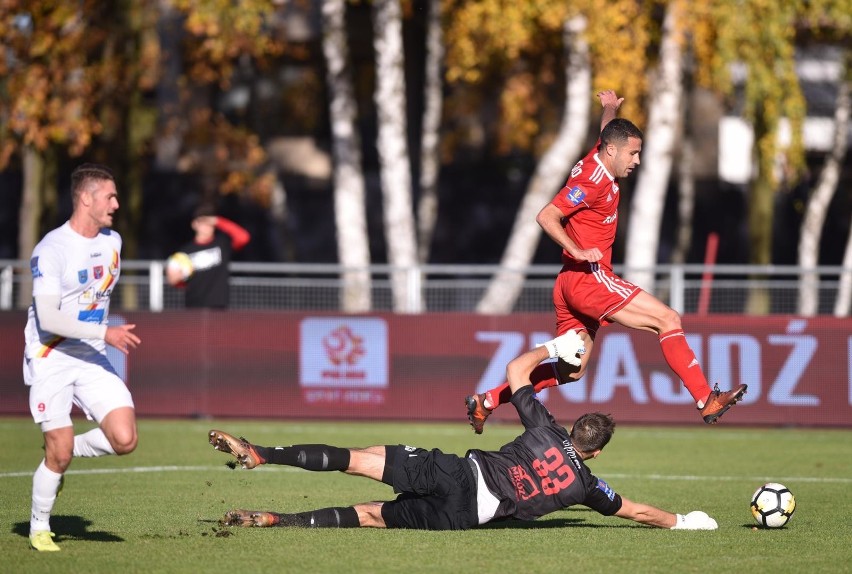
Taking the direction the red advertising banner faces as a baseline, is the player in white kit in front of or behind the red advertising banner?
in front

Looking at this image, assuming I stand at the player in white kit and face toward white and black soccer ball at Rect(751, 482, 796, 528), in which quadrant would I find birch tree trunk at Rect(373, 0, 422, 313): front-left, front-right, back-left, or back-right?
front-left

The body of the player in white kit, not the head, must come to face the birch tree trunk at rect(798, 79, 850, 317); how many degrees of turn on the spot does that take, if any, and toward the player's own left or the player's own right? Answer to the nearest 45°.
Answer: approximately 90° to the player's own left

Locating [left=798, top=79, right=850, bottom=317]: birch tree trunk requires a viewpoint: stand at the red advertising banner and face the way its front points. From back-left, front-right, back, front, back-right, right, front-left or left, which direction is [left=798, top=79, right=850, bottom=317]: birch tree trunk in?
back-left

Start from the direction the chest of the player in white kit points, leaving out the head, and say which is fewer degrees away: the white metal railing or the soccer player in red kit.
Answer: the soccer player in red kit

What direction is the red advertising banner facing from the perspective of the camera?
toward the camera

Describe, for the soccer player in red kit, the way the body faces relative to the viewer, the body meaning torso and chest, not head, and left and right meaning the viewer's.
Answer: facing to the right of the viewer

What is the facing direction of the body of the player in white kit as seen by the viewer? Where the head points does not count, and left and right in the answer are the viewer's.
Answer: facing the viewer and to the right of the viewer

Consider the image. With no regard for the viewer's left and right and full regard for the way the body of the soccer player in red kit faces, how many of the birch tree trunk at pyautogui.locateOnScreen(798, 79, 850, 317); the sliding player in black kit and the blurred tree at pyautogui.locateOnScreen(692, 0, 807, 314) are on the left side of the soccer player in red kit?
2
